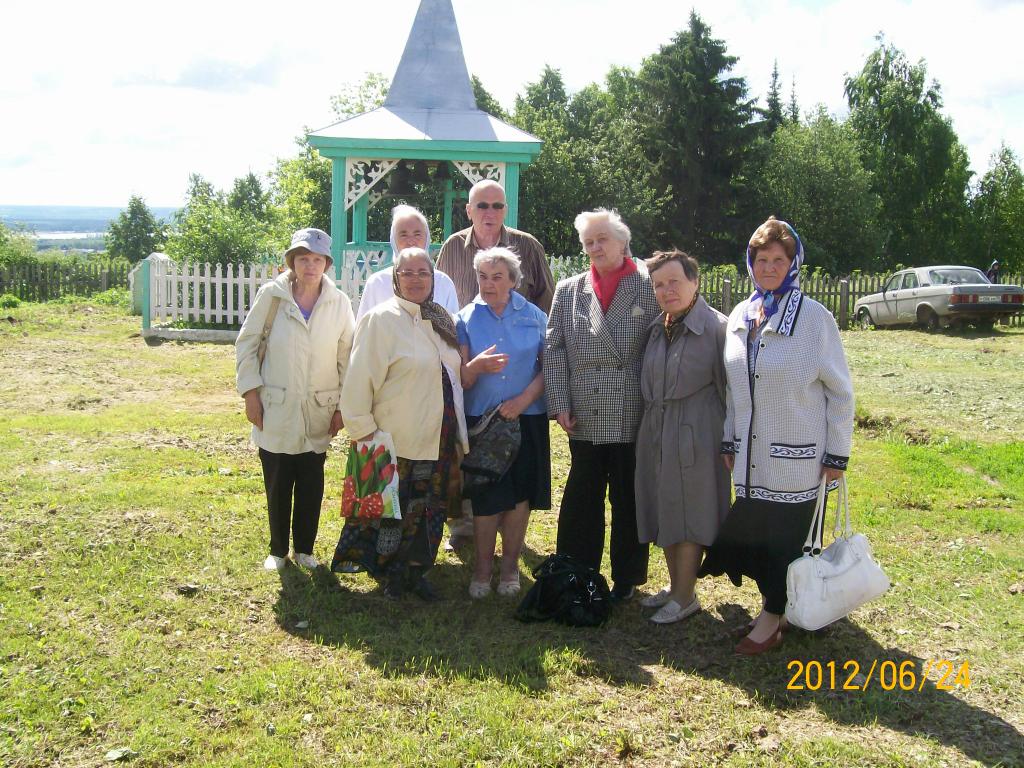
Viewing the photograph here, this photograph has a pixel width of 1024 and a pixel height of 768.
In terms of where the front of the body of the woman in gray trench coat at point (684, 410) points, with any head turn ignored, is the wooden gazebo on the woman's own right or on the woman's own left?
on the woman's own right

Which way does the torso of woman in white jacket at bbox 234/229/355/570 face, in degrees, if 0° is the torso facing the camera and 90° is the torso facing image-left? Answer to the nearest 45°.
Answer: approximately 0°

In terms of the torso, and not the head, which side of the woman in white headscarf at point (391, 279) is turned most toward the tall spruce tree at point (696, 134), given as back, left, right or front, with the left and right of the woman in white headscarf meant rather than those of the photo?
back

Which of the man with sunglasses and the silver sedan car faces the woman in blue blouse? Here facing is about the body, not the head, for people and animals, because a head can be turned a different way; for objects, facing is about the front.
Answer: the man with sunglasses

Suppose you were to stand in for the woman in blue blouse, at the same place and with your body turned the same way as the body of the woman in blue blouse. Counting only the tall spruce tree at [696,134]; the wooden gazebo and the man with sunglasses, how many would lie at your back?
3

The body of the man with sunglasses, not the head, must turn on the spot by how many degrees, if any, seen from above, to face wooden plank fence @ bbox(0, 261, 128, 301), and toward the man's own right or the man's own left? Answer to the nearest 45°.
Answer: approximately 135° to the man's own right
